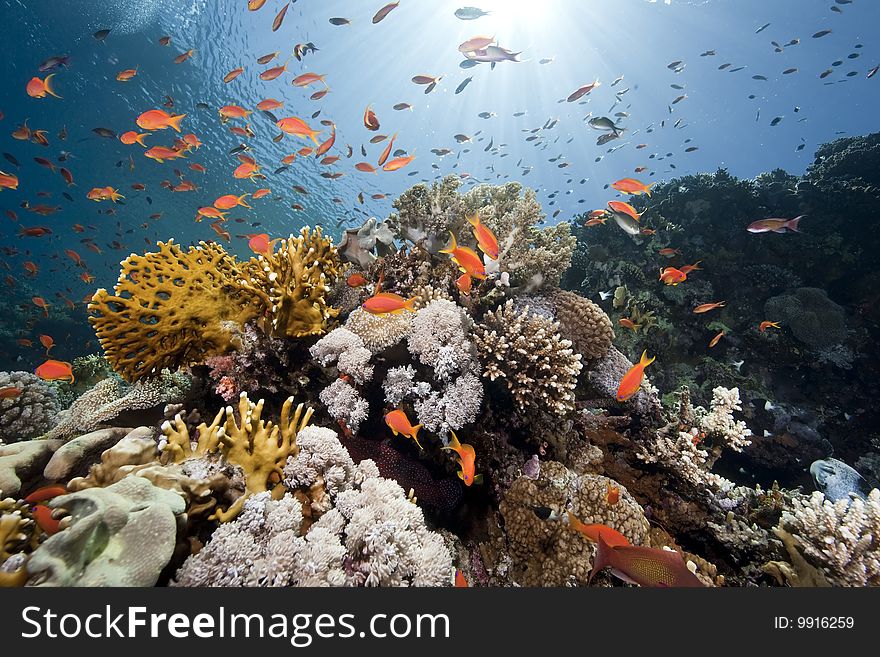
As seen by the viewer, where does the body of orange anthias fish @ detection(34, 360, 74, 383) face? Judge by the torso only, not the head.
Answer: to the viewer's left

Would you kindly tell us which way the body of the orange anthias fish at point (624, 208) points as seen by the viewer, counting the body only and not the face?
to the viewer's left
